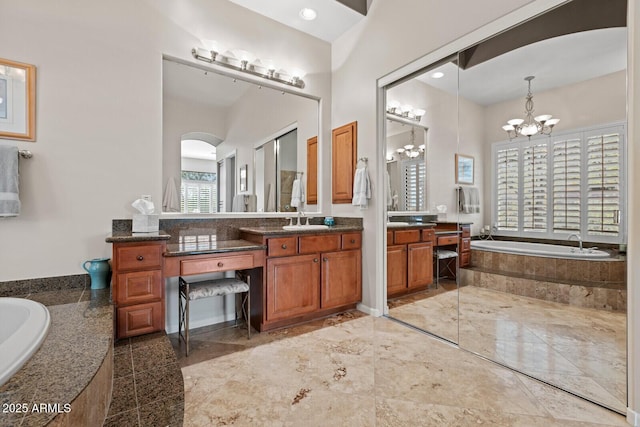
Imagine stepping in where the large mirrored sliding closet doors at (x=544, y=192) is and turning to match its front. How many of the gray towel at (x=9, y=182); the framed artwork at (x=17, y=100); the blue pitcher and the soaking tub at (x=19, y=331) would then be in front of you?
4

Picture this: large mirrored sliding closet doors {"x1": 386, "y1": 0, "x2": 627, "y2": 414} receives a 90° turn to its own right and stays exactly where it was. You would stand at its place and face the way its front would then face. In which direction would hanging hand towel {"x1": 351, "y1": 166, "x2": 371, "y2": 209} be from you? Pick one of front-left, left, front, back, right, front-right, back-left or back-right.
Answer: front-left

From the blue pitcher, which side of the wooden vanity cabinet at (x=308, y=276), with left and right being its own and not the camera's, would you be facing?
right

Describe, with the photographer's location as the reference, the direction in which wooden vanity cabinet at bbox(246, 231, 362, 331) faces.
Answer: facing the viewer and to the right of the viewer

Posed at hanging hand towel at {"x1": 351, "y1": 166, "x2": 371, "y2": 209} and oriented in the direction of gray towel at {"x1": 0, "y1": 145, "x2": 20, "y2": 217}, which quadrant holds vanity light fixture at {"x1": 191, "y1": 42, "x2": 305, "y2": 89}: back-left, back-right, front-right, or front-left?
front-right

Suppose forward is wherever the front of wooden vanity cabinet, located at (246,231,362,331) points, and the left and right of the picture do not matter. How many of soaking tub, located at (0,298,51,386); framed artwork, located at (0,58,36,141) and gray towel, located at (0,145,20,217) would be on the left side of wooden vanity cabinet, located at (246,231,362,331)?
0

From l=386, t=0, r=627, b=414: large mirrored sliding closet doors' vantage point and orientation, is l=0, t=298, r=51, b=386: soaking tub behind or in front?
in front

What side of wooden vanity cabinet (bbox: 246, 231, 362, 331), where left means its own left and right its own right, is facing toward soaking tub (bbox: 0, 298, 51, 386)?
right

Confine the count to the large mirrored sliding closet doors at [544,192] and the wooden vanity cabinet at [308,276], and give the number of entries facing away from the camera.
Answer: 0

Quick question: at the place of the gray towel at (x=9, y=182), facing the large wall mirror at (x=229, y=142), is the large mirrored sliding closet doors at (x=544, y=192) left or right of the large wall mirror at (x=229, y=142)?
right

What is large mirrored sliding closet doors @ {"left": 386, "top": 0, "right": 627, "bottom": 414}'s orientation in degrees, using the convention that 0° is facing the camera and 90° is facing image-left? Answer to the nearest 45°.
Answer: approximately 45°
